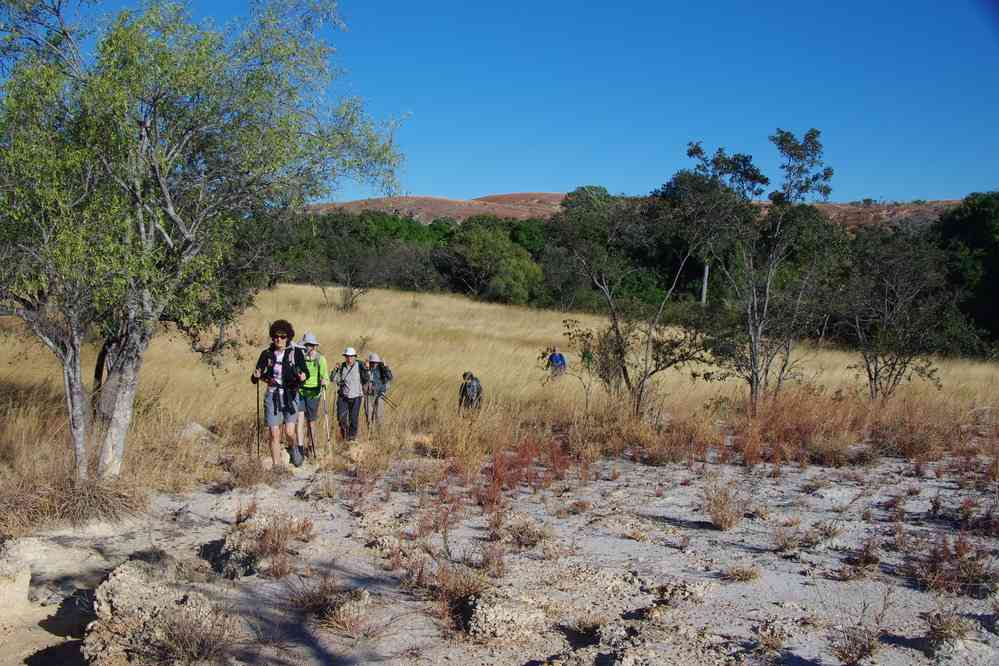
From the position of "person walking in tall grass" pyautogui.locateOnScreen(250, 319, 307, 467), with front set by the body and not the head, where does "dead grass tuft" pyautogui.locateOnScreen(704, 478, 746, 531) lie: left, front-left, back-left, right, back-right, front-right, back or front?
front-left

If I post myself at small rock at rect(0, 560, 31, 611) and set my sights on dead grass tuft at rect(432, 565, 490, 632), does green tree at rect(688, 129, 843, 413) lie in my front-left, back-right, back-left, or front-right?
front-left

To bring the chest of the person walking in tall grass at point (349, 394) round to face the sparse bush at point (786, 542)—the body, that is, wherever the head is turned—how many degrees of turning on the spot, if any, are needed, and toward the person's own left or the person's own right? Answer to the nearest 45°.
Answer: approximately 45° to the person's own left

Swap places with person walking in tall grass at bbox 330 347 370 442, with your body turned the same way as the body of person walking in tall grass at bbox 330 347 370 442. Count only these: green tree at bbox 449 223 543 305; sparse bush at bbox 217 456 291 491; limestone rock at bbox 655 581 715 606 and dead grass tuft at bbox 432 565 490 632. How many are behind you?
1

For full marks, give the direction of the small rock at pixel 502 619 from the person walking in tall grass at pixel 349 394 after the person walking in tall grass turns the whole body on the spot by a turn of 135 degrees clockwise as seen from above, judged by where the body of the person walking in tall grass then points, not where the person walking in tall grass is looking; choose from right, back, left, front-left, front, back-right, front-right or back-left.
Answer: back-left

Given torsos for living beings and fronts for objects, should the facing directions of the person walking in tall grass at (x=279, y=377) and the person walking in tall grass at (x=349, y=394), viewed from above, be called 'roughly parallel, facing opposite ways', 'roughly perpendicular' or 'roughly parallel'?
roughly parallel

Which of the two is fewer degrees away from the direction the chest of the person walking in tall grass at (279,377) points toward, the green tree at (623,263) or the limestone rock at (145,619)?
the limestone rock

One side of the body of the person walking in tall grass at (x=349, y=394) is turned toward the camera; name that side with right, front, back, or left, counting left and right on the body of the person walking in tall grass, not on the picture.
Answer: front

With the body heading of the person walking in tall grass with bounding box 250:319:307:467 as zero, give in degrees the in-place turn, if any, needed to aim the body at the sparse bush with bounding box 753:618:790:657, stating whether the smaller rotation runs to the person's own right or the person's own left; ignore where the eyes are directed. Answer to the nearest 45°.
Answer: approximately 45° to the person's own left

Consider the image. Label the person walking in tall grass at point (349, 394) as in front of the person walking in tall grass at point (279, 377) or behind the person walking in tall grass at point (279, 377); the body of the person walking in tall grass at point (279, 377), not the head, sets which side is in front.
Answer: behind

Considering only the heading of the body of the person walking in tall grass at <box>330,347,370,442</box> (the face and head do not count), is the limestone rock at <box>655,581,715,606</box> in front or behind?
in front

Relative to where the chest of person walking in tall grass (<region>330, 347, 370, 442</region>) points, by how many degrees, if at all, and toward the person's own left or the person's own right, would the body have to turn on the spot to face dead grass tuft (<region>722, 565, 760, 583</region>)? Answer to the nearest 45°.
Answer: approximately 45° to the person's own left

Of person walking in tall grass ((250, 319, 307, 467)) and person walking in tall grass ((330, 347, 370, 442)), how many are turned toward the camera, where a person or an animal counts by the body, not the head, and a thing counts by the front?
2

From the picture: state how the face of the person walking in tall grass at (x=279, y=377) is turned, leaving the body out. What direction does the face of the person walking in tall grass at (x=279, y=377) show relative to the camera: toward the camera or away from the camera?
toward the camera
